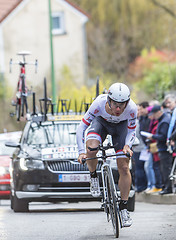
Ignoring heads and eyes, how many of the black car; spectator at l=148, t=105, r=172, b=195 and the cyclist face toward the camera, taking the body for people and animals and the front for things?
2

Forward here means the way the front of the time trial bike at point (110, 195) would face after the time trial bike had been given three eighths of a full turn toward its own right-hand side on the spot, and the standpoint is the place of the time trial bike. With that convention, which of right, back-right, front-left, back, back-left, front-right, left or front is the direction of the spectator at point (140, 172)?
front-right

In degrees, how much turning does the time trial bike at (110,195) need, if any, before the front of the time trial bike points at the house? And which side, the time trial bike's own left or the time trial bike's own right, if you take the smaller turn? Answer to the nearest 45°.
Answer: approximately 180°

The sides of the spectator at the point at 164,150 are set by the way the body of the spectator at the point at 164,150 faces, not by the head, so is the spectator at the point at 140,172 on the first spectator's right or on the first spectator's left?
on the first spectator's right

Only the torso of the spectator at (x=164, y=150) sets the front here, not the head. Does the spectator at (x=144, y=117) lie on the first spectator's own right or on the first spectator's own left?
on the first spectator's own right

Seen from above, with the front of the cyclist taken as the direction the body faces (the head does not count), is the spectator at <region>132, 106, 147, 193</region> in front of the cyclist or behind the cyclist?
behind

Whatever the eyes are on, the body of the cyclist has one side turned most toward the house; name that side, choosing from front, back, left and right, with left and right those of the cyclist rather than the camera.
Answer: back
